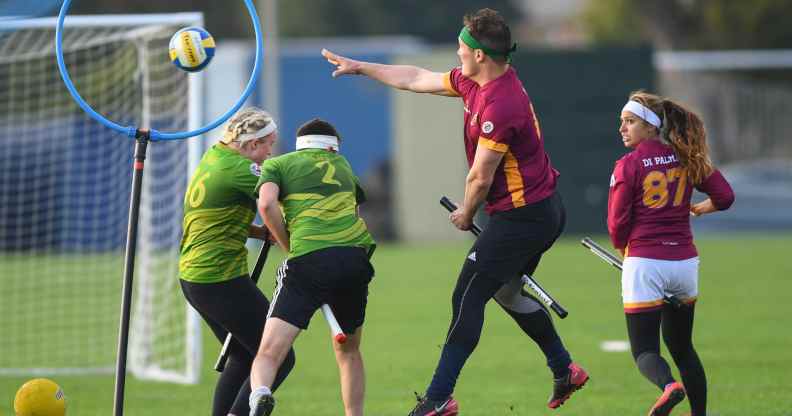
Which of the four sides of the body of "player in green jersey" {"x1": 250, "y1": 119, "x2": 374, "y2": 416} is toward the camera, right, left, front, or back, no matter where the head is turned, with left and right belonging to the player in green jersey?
back

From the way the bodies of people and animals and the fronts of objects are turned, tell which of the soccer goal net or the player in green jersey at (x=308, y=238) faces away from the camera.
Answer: the player in green jersey

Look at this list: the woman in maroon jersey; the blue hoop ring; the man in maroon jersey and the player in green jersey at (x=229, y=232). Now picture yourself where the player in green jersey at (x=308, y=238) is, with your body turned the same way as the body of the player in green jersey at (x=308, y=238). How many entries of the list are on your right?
2

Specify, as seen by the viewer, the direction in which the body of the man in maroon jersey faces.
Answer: to the viewer's left

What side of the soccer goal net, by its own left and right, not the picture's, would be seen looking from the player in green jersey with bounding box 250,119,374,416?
front

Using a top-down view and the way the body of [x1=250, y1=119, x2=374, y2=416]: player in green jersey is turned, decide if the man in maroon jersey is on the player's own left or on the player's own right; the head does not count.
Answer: on the player's own right

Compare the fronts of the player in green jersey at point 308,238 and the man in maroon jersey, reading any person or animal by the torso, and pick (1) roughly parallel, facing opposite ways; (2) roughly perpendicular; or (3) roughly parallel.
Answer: roughly perpendicular

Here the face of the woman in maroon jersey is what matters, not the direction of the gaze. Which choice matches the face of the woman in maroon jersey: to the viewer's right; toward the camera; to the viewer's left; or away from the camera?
to the viewer's left

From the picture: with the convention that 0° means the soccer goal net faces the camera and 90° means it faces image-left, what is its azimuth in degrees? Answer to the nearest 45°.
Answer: approximately 0°

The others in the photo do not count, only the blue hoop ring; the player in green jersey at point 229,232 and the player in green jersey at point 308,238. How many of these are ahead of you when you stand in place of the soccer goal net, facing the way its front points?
3

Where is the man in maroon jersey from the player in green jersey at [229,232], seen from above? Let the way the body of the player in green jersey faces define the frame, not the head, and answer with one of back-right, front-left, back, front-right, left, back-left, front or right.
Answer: front-right

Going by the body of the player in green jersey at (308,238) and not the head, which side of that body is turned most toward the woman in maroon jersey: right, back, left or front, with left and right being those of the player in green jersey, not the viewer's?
right
